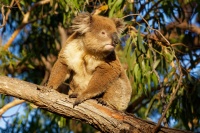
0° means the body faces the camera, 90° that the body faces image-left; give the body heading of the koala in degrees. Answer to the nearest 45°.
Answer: approximately 45°
